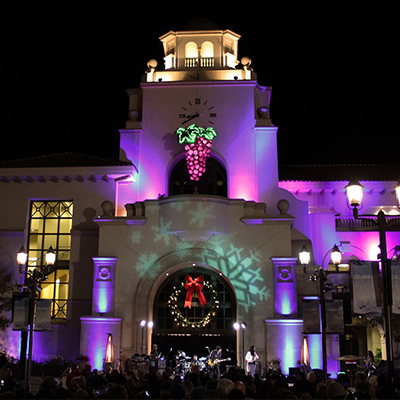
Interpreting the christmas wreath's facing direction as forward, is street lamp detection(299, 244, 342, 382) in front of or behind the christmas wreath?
in front

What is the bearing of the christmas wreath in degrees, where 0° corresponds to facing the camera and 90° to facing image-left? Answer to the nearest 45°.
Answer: approximately 0°

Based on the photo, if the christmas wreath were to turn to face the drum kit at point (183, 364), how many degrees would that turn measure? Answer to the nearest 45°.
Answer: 0° — it already faces it

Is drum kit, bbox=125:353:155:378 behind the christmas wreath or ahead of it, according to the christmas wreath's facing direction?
ahead
